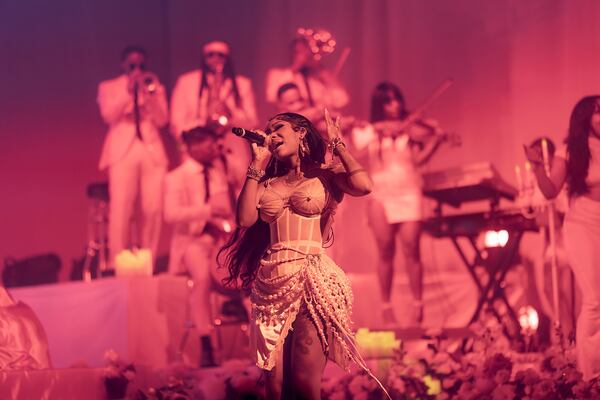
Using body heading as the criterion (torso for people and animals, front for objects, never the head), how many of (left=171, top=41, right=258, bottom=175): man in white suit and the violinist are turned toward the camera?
2

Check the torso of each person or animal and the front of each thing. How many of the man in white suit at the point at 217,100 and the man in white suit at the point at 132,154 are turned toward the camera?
2

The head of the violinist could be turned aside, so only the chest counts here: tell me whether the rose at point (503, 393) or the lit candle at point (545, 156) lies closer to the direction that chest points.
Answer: the rose

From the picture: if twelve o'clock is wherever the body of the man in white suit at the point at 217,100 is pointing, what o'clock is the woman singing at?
The woman singing is roughly at 12 o'clock from the man in white suit.

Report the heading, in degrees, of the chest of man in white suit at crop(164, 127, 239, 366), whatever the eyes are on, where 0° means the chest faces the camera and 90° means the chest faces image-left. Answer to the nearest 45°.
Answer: approximately 315°

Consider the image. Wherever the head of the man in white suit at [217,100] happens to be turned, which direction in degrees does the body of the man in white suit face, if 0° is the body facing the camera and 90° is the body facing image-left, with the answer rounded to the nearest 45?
approximately 0°
